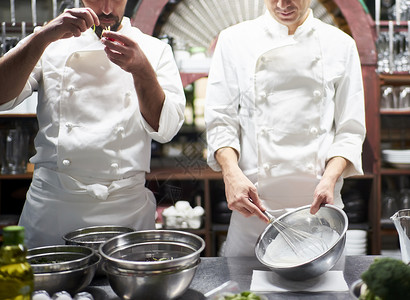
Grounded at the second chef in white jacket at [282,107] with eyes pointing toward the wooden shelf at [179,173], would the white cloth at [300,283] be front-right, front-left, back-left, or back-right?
back-left

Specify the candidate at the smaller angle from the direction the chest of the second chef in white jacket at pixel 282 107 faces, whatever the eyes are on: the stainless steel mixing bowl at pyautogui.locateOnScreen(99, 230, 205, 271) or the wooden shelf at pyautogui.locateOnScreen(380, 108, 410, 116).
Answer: the stainless steel mixing bowl

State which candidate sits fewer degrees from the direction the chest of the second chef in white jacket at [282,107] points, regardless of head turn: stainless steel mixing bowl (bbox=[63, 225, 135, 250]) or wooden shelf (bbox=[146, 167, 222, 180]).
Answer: the stainless steel mixing bowl

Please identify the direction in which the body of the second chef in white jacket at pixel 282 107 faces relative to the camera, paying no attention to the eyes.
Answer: toward the camera

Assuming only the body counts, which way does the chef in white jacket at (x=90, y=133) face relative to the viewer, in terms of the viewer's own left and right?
facing the viewer

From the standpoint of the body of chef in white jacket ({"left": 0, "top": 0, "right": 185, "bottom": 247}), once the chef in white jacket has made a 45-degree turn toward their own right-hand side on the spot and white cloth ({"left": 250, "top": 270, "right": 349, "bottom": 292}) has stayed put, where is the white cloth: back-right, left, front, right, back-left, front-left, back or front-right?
left

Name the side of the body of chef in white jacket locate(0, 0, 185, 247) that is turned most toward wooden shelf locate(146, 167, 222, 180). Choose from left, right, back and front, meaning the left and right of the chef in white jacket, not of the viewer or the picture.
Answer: back

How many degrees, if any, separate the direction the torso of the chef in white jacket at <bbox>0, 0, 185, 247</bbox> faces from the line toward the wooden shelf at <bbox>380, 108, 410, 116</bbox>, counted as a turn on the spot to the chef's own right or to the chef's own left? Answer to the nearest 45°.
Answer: approximately 135° to the chef's own left

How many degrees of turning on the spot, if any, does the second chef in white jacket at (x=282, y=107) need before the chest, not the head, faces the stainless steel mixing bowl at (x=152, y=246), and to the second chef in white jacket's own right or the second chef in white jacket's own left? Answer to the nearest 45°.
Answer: approximately 45° to the second chef in white jacket's own right

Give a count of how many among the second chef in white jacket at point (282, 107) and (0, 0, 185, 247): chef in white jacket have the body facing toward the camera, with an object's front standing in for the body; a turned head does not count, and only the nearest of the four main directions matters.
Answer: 2
